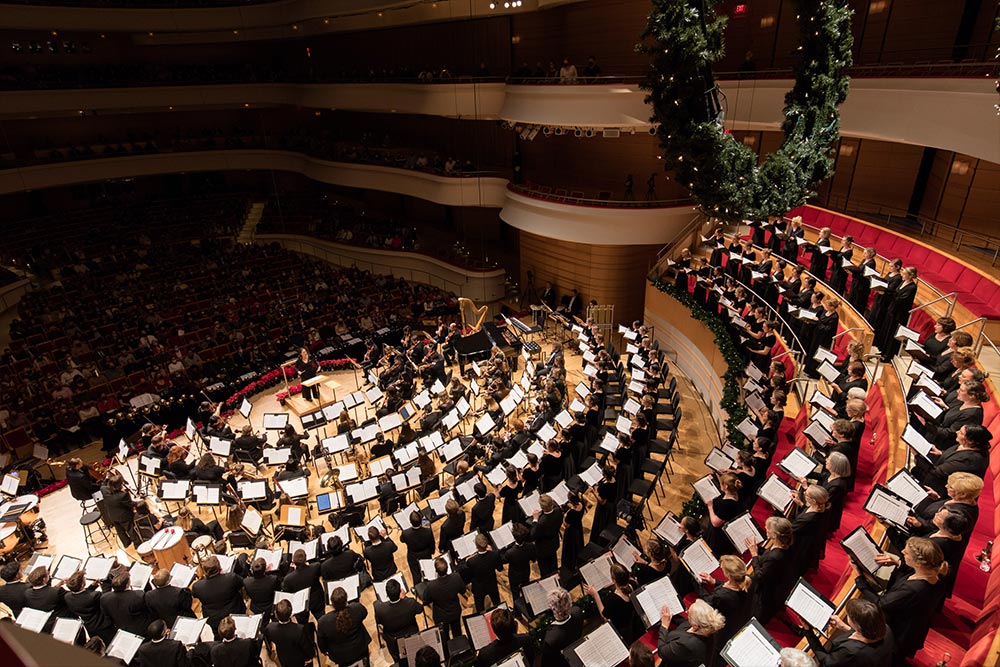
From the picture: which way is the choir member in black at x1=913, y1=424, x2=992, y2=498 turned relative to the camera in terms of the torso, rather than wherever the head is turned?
to the viewer's left

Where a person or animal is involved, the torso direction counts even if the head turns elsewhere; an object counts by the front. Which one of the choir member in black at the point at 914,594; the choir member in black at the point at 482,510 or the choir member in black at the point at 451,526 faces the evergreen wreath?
the choir member in black at the point at 914,594

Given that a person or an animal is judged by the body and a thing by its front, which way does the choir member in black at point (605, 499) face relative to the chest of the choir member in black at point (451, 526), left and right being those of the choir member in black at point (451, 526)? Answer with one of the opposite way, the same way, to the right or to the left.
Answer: the same way

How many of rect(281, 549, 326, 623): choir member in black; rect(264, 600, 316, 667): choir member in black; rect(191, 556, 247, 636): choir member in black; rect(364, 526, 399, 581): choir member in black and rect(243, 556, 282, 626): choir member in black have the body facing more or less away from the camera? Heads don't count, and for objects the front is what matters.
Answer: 5

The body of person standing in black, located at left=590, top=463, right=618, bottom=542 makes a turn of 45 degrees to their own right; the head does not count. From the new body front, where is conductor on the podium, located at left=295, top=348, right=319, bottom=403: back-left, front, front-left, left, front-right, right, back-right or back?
front-left

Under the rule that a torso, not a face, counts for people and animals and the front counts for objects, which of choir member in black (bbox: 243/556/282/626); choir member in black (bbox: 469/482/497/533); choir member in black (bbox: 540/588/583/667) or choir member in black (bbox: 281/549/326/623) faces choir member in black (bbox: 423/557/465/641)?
choir member in black (bbox: 540/588/583/667)

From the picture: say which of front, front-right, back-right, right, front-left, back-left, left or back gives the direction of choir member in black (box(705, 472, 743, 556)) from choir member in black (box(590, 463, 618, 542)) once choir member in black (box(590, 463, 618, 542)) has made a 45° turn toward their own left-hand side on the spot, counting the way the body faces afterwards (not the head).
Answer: back-left

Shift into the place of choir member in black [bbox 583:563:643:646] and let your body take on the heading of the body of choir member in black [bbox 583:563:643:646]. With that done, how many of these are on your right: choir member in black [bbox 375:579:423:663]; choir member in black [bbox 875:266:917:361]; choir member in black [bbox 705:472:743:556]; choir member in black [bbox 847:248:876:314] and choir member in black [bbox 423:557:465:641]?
3

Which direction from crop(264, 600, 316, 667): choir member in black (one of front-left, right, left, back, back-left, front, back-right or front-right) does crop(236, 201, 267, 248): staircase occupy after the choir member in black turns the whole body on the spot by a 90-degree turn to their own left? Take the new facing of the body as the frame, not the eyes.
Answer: right

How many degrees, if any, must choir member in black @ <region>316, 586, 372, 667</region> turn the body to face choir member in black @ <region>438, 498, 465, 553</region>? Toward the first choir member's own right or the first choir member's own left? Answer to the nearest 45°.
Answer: approximately 45° to the first choir member's own right

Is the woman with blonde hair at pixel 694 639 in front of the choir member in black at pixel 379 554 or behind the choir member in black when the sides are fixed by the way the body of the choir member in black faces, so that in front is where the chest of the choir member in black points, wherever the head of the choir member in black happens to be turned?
behind

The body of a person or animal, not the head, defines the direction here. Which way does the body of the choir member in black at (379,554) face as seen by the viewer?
away from the camera

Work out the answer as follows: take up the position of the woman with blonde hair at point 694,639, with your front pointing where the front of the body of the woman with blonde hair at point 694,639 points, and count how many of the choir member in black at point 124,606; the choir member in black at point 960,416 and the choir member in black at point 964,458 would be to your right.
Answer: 2

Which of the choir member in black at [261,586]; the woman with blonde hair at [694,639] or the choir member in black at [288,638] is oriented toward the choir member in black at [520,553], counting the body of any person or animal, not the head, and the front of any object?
the woman with blonde hair

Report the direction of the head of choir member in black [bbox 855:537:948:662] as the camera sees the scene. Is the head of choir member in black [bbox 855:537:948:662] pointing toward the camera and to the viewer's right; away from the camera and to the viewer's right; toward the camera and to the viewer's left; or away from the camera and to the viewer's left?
away from the camera and to the viewer's left

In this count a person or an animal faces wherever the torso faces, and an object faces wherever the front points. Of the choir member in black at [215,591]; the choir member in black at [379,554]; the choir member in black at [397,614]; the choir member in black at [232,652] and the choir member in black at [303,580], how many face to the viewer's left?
0

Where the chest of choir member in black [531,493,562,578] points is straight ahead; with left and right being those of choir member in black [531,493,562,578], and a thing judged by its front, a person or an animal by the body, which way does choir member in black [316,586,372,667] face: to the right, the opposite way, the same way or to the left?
the same way

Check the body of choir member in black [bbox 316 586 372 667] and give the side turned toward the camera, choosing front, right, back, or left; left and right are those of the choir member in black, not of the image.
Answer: back

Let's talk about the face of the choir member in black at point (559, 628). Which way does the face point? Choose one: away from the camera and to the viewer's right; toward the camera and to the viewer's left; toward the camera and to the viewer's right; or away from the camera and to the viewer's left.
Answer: away from the camera and to the viewer's left
